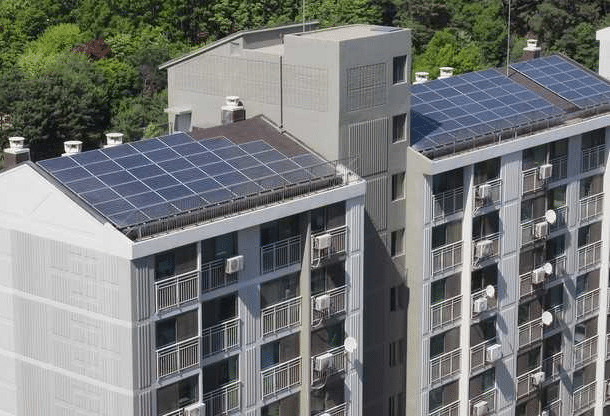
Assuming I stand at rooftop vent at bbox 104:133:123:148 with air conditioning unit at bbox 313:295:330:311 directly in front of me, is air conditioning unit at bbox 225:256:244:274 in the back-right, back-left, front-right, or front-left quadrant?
front-right

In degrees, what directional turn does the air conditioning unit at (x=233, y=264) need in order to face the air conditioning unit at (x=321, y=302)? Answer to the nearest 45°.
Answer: approximately 90° to its left

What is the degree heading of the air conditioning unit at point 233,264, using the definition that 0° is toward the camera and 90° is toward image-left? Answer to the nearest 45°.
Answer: approximately 315°

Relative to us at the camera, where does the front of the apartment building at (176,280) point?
facing the viewer and to the right of the viewer

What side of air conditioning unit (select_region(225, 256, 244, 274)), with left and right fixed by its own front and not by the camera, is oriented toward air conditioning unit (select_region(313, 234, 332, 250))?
left
